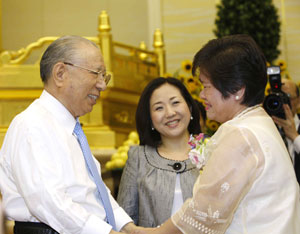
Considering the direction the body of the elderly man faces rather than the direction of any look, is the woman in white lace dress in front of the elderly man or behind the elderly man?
in front

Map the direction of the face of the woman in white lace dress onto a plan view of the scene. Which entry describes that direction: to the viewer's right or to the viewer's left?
to the viewer's left

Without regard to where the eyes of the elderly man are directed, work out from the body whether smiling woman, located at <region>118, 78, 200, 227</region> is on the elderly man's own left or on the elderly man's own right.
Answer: on the elderly man's own left

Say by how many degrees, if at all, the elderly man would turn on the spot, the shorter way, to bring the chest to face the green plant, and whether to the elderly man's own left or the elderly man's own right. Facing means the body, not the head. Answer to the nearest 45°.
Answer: approximately 45° to the elderly man's own left

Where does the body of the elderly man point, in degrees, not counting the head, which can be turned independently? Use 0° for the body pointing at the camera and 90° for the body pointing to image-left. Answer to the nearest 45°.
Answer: approximately 270°
